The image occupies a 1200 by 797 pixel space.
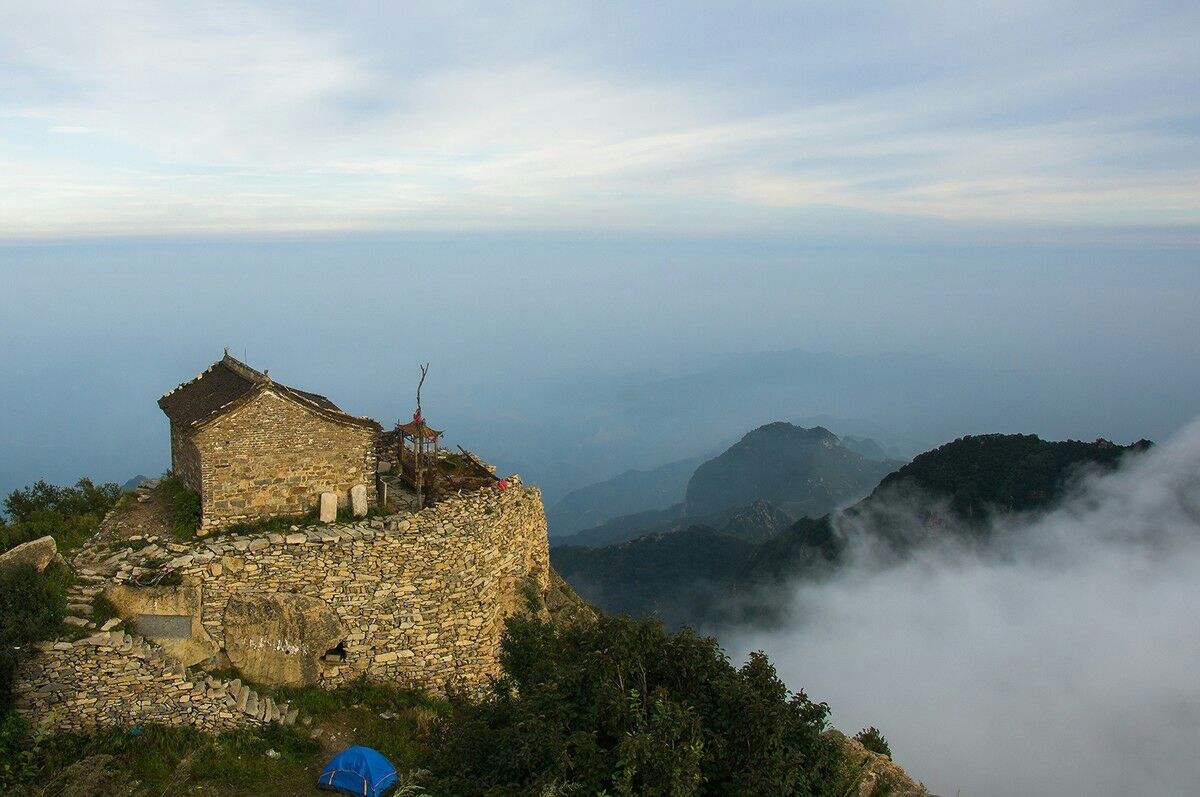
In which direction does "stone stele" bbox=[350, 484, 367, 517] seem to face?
toward the camera

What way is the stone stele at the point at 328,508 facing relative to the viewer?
toward the camera

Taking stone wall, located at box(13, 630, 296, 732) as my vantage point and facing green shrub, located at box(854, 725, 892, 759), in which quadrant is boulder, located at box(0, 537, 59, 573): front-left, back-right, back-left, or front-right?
back-left

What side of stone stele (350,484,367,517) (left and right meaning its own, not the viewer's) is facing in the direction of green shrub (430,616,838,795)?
front

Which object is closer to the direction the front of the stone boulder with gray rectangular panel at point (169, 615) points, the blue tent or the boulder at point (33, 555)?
the blue tent

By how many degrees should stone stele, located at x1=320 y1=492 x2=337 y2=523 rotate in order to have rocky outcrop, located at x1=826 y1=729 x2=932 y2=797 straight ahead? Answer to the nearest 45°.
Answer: approximately 45° to its left

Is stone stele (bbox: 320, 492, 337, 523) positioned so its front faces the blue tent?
yes

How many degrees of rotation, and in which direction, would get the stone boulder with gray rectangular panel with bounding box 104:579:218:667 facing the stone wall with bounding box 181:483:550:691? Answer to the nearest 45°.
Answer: approximately 90° to its left

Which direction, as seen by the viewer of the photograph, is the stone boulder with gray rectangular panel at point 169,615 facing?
facing the viewer

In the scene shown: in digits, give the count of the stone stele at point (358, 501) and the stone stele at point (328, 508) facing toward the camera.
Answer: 2

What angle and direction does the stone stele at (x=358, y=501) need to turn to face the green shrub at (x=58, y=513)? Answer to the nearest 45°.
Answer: approximately 135° to its right
